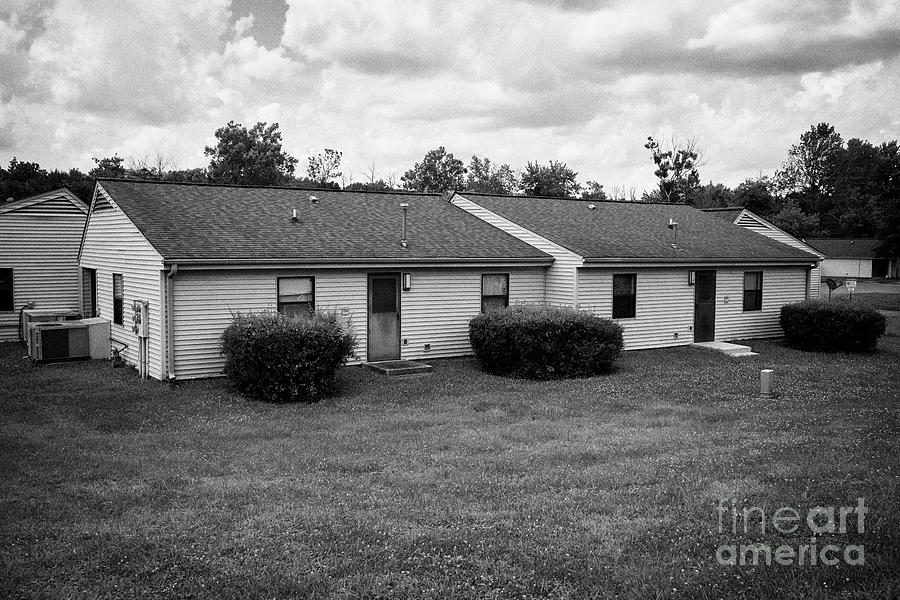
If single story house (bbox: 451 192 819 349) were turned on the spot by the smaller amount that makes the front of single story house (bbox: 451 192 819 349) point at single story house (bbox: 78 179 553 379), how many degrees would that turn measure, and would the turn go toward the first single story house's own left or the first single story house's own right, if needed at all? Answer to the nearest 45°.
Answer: approximately 90° to the first single story house's own right

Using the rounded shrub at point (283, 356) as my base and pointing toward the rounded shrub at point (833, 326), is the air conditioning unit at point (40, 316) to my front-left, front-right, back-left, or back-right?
back-left

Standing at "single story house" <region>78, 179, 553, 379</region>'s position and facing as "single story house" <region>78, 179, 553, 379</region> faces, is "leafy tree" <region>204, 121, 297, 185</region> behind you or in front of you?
behind

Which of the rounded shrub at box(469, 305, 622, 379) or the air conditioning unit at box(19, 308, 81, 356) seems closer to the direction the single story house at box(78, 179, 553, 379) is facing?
the rounded shrub

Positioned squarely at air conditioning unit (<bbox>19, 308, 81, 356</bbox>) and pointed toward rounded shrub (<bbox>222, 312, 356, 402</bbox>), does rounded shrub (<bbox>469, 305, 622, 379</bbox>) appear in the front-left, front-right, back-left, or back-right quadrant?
front-left

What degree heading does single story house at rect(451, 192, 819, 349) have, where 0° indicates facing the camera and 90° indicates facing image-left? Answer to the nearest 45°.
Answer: approximately 315°

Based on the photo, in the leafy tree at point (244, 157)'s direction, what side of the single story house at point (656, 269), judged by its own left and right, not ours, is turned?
back

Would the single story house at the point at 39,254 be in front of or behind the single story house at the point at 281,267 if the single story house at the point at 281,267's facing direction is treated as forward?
behind

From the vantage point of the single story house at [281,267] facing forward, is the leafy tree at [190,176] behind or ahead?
behind

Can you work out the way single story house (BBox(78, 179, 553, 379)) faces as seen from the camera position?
facing the viewer and to the right of the viewer

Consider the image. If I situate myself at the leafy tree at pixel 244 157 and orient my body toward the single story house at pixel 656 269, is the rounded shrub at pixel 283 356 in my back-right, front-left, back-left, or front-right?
front-right

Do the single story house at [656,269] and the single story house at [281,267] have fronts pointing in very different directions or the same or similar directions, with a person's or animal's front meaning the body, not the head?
same or similar directions

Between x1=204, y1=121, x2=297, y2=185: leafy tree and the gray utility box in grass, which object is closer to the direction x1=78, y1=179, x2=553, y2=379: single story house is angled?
the gray utility box in grass

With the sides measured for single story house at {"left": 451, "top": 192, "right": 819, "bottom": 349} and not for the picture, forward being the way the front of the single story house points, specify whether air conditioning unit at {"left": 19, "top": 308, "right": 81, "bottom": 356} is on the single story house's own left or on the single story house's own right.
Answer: on the single story house's own right

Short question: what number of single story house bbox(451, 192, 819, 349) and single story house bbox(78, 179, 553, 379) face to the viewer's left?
0

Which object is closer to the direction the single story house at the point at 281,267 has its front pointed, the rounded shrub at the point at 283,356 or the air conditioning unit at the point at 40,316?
the rounded shrub
